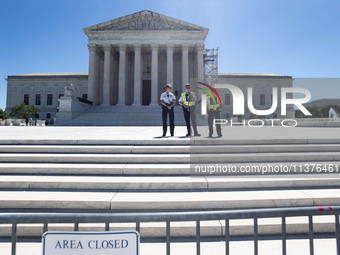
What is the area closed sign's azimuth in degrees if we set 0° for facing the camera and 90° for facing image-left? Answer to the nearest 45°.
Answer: approximately 0°

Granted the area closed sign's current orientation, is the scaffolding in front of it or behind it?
behind
